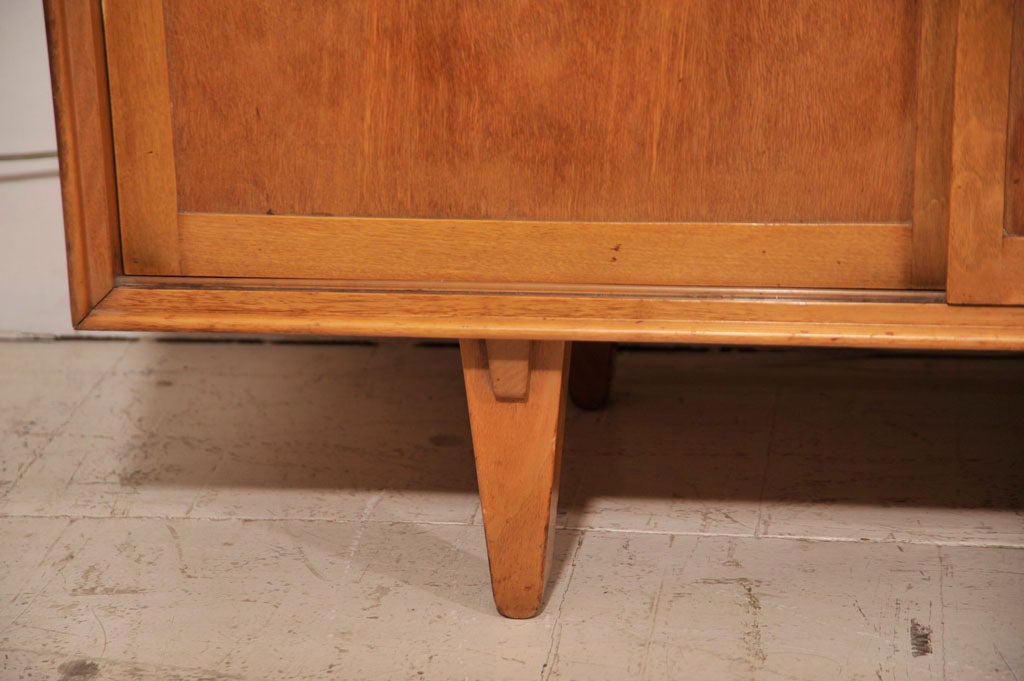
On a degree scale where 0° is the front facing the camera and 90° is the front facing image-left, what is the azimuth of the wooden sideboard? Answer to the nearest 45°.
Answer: approximately 0°
